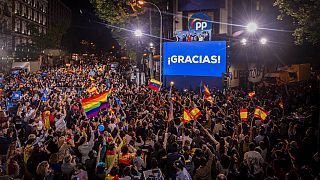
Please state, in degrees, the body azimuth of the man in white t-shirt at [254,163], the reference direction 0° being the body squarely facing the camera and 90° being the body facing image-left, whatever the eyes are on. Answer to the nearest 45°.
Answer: approximately 180°

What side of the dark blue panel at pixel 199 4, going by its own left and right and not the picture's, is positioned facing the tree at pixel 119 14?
right

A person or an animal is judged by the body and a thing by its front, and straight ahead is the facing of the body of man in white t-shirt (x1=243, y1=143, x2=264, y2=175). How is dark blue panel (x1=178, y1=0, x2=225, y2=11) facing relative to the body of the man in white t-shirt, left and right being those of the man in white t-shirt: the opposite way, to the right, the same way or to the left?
the opposite way

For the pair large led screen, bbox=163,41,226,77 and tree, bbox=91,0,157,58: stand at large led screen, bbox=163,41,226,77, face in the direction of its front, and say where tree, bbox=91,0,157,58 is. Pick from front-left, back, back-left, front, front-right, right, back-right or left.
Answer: back-right

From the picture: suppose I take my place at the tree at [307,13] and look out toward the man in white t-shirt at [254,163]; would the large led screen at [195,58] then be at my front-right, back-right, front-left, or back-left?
back-right

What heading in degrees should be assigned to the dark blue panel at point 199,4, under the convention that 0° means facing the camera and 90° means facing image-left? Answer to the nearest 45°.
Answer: approximately 0°

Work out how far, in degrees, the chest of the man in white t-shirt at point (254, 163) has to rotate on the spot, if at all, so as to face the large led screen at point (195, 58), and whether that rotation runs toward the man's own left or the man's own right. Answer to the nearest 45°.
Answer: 0° — they already face it

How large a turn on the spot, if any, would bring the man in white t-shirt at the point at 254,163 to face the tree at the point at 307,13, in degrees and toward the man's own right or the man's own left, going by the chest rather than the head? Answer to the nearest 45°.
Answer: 0° — they already face it

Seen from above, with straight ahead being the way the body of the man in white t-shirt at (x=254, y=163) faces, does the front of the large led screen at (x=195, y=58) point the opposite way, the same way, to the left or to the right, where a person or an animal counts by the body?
the opposite way
